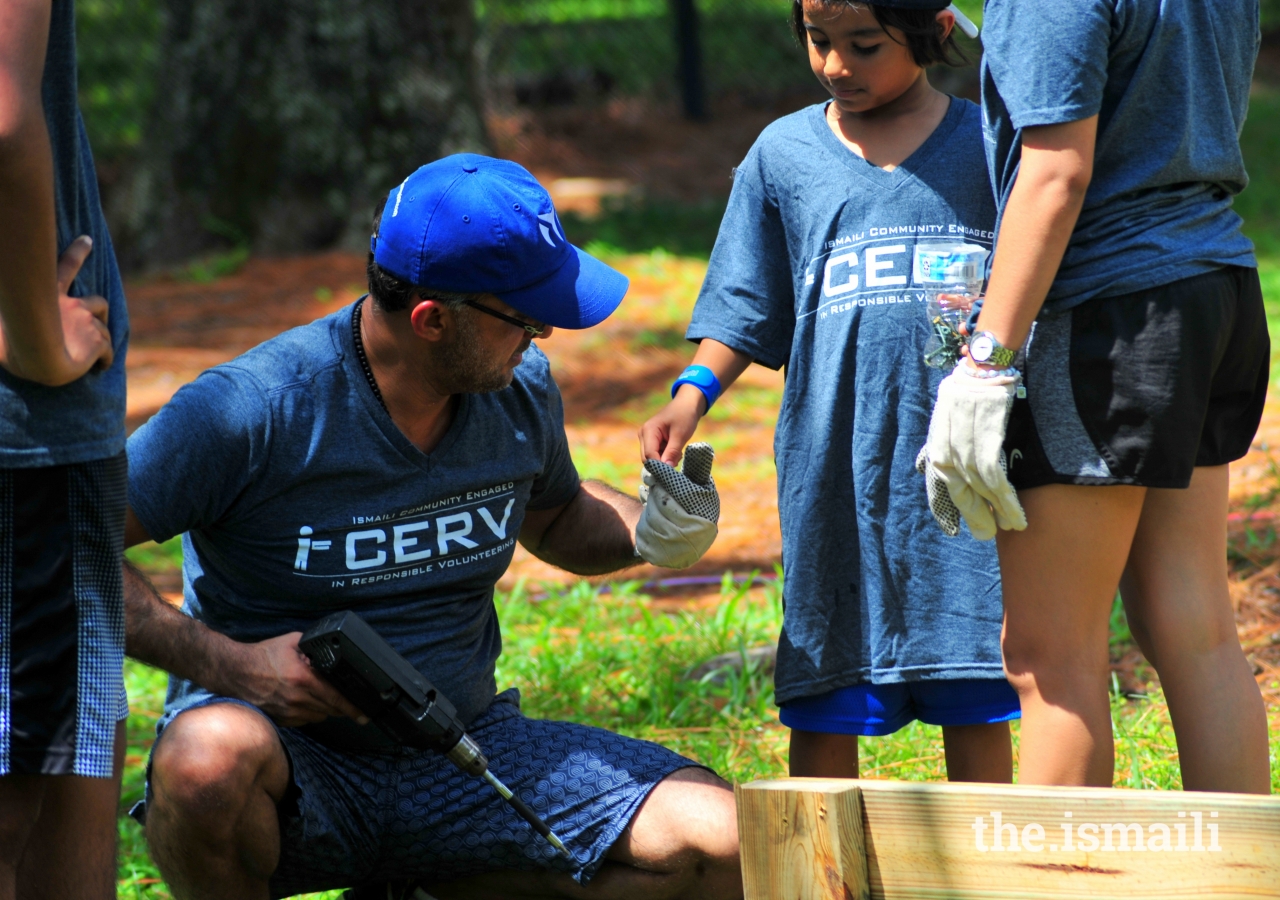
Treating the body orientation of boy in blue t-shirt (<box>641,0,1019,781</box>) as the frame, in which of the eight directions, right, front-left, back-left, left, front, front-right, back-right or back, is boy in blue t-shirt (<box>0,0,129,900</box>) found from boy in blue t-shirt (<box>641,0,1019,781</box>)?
front-right

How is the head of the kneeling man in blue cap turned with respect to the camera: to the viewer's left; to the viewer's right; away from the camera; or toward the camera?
to the viewer's right

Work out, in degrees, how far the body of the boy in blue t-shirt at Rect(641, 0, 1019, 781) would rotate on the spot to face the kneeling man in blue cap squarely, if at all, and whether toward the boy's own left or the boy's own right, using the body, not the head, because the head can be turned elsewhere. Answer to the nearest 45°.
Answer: approximately 90° to the boy's own right

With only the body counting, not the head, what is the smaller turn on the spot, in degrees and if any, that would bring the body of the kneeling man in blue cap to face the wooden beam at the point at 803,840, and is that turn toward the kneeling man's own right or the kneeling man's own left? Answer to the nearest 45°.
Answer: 0° — they already face it

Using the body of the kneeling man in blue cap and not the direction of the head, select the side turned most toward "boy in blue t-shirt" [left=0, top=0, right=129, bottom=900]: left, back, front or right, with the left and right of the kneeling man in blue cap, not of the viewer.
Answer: right

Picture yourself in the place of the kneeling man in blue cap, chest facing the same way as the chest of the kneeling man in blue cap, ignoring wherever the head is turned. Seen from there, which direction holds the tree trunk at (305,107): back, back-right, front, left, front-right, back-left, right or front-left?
back-left

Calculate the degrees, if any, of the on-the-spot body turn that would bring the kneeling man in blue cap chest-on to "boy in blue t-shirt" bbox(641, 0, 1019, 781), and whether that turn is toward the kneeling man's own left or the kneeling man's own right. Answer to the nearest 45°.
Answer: approximately 45° to the kneeling man's own left
